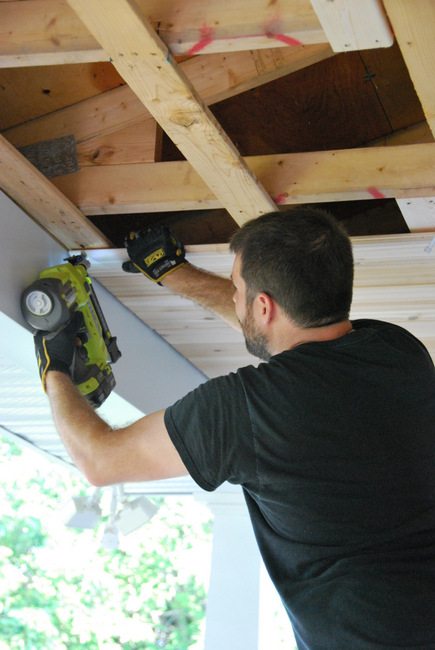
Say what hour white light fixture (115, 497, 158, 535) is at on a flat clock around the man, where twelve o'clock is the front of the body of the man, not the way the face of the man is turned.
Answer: The white light fixture is roughly at 1 o'clock from the man.

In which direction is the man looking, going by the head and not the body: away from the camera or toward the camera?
away from the camera

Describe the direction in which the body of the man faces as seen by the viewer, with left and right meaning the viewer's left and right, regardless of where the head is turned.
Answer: facing away from the viewer and to the left of the viewer

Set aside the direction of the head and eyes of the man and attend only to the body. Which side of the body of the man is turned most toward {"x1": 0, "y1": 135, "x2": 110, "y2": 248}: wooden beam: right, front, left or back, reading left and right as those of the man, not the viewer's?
front
